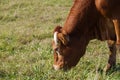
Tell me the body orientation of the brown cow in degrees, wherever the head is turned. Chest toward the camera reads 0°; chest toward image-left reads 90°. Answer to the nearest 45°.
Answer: approximately 90°
